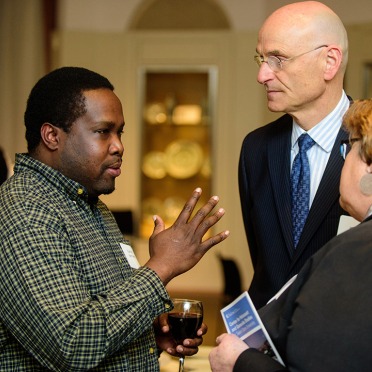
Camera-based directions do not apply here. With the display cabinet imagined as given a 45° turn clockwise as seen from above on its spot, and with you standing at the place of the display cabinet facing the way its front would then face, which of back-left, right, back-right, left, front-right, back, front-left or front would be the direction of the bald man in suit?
front-left

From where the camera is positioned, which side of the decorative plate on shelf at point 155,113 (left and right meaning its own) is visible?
front

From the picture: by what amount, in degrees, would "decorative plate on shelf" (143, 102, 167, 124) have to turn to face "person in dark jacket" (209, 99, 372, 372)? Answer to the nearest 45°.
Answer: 0° — it already faces them

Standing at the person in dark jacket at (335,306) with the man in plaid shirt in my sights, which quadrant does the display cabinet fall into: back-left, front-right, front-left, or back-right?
front-right

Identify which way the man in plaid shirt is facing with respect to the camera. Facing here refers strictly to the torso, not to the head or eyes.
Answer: to the viewer's right

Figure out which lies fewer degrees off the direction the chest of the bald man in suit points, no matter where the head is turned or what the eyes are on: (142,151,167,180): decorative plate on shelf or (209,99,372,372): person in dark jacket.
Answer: the person in dark jacket

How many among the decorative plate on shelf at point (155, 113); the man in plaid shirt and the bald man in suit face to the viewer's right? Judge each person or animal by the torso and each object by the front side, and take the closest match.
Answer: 1

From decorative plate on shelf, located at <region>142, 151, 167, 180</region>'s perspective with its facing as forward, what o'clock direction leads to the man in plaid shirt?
The man in plaid shirt is roughly at 12 o'clock from the decorative plate on shelf.

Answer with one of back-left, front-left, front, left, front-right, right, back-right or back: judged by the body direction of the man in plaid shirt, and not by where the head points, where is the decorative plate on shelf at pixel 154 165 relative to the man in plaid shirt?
left

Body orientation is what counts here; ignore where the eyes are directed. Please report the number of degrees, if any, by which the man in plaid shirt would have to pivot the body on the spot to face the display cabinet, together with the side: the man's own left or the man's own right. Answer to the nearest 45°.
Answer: approximately 90° to the man's own left

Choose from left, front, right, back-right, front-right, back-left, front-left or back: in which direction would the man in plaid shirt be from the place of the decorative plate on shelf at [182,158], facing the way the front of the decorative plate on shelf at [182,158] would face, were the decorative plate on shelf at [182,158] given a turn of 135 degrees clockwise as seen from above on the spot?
back-left

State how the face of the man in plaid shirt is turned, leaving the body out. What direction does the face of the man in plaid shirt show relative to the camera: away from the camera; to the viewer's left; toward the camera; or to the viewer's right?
to the viewer's right

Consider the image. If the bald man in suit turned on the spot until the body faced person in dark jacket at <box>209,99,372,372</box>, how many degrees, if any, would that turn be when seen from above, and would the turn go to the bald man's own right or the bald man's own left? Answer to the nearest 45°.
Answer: approximately 45° to the bald man's own left

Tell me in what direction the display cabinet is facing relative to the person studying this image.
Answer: facing the viewer

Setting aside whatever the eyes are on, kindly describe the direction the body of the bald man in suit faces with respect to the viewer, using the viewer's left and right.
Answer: facing the viewer and to the left of the viewer

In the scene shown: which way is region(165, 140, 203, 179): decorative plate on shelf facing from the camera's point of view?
toward the camera
